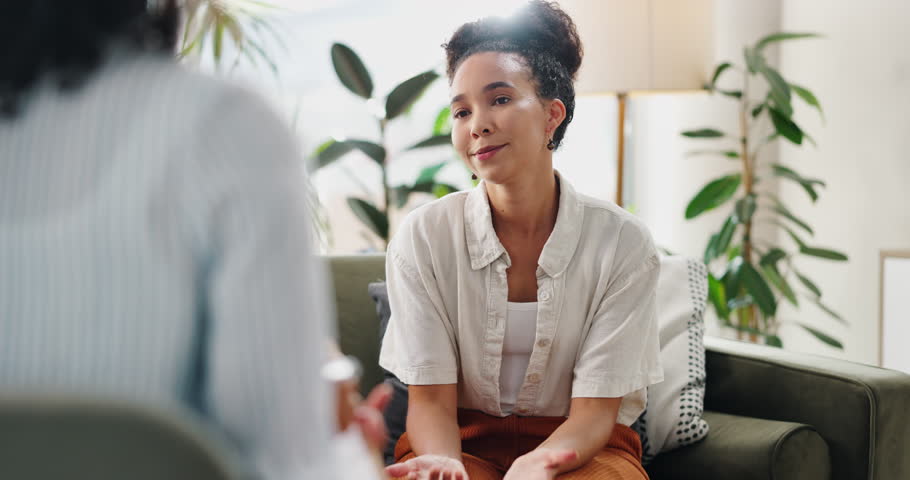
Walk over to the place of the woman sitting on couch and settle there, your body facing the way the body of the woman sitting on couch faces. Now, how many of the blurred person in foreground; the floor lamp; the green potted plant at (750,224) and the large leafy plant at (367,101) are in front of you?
1

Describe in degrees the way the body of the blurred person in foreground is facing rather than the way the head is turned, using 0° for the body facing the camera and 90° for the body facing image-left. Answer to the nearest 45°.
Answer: approximately 225°

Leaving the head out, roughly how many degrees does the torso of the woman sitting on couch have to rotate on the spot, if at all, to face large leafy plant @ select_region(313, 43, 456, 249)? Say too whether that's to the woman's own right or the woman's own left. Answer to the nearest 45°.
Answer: approximately 180°

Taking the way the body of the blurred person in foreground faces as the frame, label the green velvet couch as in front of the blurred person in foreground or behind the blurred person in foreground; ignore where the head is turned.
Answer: in front

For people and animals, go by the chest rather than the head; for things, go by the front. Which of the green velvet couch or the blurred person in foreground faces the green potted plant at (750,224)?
the blurred person in foreground

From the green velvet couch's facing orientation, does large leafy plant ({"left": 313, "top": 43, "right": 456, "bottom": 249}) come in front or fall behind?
behind

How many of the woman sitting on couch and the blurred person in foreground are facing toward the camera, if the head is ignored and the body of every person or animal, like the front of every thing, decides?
1

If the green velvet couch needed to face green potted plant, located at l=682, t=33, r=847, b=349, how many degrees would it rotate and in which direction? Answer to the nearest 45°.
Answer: approximately 135° to its left

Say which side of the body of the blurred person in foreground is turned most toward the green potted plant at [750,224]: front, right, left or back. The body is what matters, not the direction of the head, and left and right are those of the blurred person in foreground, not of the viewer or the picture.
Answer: front

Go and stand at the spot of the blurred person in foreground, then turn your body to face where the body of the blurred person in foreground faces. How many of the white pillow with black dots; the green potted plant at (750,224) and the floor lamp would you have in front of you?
3

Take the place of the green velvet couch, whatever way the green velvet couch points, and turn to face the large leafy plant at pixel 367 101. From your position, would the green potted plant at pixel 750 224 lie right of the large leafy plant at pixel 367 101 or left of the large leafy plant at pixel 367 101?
right

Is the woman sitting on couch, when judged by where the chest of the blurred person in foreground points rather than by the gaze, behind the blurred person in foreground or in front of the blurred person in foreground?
in front

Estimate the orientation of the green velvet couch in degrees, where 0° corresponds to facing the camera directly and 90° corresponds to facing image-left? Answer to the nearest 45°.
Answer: approximately 315°

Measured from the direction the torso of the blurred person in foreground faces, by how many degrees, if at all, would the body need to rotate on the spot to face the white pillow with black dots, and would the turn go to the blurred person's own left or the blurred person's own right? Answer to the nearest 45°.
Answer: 0° — they already face it

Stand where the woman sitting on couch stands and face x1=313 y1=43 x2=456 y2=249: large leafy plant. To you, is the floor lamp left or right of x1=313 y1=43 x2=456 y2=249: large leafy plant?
right

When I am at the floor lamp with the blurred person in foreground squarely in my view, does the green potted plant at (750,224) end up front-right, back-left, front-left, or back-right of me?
back-left

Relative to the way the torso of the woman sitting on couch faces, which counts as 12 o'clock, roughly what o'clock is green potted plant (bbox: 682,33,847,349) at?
The green potted plant is roughly at 7 o'clock from the woman sitting on couch.
